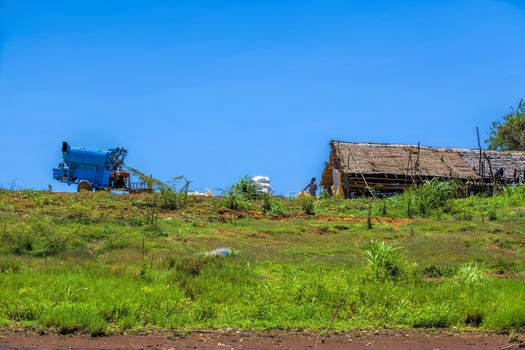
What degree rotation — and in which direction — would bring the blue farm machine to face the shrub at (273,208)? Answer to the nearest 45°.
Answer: approximately 45° to its right

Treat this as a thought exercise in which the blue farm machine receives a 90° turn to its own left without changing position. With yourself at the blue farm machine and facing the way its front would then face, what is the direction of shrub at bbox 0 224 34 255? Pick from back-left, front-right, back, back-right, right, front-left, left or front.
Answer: back

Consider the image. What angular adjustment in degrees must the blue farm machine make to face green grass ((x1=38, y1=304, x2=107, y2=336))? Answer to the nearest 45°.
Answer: approximately 90° to its right

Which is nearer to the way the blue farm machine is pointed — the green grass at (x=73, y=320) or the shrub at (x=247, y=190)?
the shrub

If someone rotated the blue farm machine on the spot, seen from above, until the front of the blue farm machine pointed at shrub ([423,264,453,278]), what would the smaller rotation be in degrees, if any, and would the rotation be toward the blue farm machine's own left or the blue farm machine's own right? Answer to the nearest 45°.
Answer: approximately 90° to the blue farm machine's own right

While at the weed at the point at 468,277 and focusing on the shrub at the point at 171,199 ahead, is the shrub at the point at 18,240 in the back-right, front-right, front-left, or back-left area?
front-left

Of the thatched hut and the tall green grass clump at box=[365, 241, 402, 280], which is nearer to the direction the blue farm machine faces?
the thatched hut

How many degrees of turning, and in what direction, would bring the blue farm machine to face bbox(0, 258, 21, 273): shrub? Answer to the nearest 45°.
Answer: approximately 90° to its right

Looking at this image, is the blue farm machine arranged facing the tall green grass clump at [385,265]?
no

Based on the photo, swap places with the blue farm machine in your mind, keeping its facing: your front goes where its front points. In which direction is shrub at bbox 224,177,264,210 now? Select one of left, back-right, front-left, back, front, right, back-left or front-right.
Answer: front-right

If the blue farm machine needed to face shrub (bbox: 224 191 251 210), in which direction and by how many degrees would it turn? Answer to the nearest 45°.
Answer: approximately 45° to its right

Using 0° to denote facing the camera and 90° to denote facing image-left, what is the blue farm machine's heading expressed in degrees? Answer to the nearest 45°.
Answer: approximately 270°

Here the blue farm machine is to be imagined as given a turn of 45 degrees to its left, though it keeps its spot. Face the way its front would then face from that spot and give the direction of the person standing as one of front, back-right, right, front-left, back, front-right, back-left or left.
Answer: front-right

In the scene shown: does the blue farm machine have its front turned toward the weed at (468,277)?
no

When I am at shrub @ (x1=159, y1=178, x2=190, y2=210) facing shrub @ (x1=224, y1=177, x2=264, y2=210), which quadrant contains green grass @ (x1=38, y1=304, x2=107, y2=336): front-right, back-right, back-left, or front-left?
back-right
